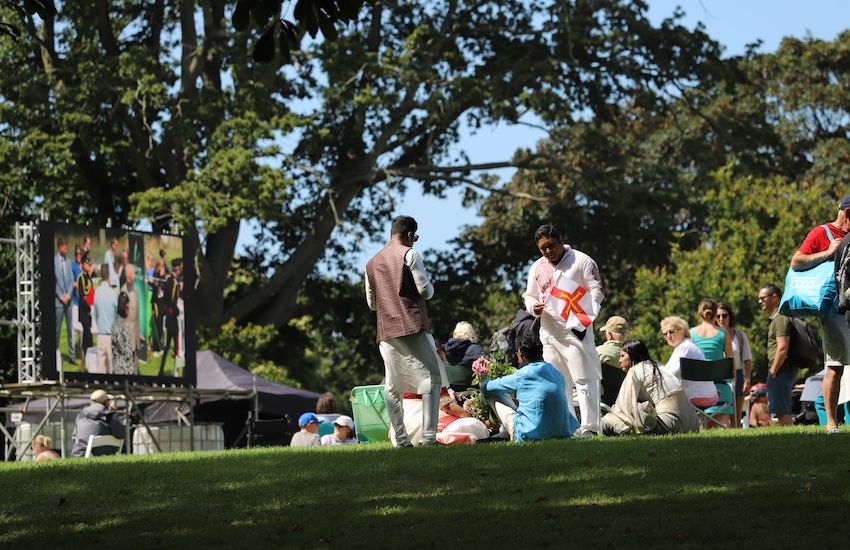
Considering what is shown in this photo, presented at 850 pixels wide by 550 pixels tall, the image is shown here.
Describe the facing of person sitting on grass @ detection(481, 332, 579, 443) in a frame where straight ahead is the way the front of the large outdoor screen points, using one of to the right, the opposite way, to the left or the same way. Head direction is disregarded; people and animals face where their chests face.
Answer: the opposite way

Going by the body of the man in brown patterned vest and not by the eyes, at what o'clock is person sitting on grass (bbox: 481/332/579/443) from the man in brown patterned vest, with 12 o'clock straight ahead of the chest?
The person sitting on grass is roughly at 1 o'clock from the man in brown patterned vest.

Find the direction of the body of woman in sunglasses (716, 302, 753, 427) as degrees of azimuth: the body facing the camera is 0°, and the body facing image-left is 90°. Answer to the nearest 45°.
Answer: approximately 45°

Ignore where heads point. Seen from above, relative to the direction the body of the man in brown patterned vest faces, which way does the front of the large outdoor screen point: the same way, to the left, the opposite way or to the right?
to the right

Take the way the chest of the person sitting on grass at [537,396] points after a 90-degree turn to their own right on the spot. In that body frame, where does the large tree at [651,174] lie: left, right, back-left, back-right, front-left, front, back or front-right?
front-left
